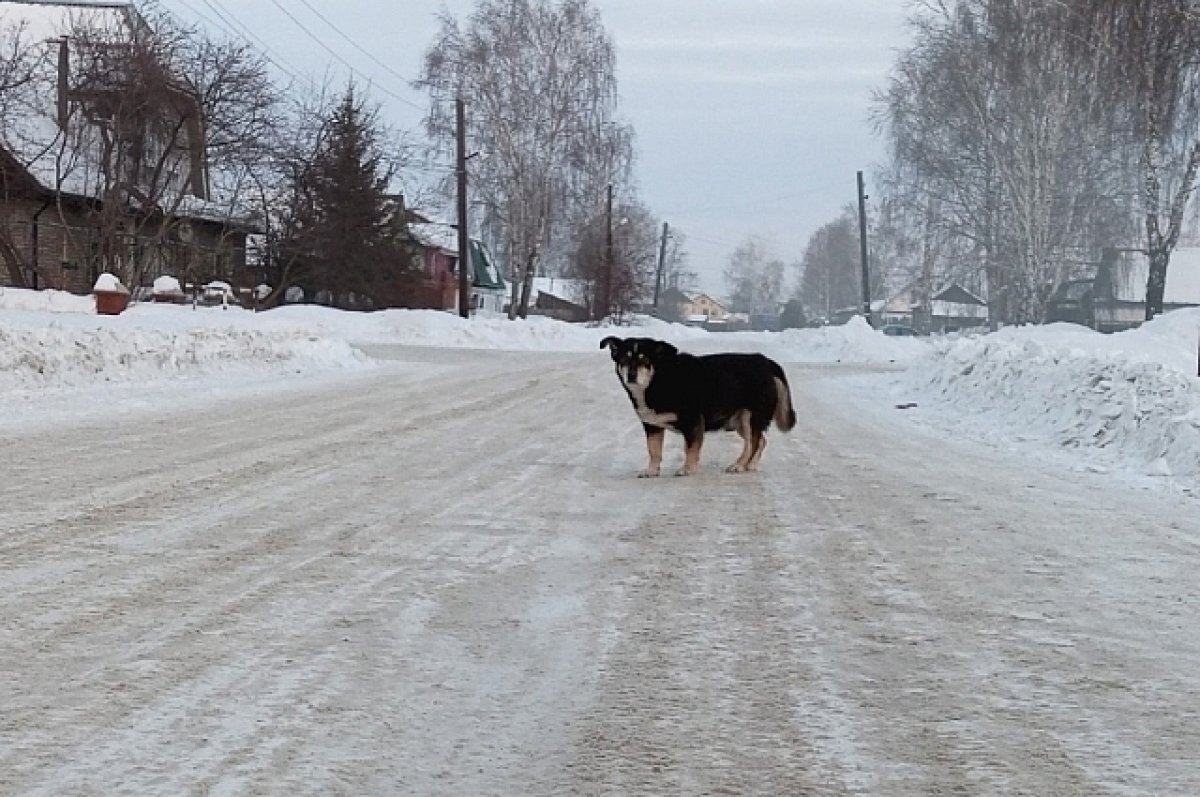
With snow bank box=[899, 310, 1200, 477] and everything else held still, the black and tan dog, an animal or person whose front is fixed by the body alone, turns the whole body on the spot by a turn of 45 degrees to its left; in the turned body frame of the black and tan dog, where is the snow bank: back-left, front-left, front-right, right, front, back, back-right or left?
back-left

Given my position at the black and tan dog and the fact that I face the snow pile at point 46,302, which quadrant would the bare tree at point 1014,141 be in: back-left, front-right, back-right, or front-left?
front-right

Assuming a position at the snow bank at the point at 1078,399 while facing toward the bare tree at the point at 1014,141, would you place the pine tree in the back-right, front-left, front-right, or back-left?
front-left

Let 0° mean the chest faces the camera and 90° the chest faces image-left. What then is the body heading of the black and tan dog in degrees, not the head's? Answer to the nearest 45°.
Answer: approximately 45°

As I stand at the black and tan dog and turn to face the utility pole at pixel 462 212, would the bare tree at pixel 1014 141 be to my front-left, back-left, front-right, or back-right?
front-right

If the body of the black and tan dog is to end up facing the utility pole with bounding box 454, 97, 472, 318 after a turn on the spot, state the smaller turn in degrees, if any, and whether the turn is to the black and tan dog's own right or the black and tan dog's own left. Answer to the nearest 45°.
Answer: approximately 135° to the black and tan dog's own right

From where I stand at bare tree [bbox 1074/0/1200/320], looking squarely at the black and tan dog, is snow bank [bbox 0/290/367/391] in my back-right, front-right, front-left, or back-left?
front-right

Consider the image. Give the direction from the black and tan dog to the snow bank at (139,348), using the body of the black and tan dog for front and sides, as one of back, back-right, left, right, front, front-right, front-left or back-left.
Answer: right

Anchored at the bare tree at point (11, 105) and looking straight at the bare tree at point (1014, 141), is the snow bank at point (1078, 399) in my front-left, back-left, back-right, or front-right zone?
front-right

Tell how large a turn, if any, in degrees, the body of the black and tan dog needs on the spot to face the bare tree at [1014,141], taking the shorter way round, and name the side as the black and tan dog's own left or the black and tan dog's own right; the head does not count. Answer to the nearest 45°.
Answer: approximately 135° to the black and tan dog's own right

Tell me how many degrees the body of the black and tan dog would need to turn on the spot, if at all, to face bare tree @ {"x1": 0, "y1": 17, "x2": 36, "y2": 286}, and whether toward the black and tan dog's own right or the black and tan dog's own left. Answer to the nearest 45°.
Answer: approximately 90° to the black and tan dog's own right

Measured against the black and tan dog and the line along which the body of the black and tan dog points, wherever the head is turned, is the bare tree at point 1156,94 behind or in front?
behind

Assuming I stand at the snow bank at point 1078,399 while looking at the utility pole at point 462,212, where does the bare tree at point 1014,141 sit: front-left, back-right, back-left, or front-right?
front-right

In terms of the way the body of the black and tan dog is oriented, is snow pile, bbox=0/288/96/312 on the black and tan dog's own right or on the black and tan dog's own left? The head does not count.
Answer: on the black and tan dog's own right

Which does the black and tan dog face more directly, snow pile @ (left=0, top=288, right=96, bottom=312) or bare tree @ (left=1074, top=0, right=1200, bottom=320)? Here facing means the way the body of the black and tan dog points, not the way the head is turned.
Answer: the snow pile

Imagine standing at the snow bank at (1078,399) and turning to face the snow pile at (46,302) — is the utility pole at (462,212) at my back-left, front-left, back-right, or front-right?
front-right
